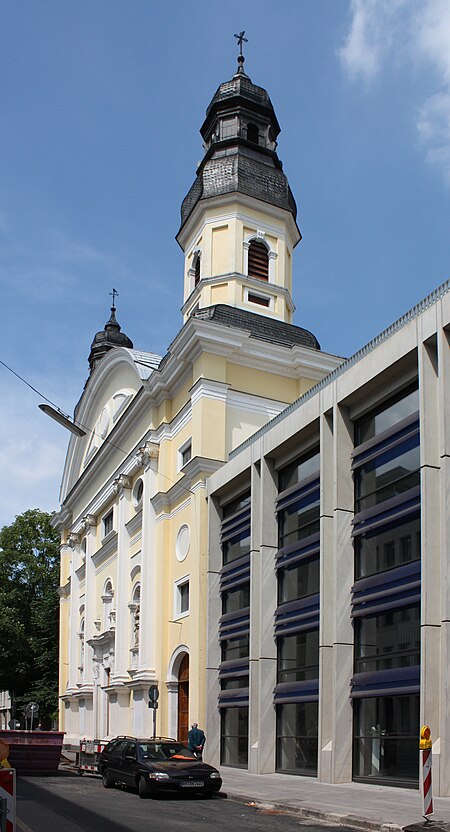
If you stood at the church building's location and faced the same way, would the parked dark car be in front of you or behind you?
in front

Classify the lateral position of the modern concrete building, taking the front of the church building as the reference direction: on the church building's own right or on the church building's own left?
on the church building's own left

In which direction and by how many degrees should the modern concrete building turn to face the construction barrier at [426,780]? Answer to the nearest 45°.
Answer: approximately 45° to its left

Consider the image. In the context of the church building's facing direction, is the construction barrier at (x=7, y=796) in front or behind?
in front

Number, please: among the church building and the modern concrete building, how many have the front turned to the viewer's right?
0

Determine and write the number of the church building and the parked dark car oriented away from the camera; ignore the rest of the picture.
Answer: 0

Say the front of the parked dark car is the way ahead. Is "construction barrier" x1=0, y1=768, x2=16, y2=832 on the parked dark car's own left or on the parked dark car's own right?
on the parked dark car's own right

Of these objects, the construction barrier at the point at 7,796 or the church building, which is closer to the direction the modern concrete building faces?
the construction barrier
